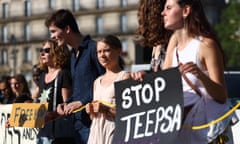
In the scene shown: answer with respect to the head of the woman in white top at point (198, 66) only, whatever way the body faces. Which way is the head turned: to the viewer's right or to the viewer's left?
to the viewer's left

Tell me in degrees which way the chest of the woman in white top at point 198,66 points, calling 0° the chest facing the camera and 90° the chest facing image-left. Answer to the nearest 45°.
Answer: approximately 45°

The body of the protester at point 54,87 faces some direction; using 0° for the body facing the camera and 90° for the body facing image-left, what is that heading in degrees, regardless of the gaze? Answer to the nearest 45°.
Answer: approximately 45°

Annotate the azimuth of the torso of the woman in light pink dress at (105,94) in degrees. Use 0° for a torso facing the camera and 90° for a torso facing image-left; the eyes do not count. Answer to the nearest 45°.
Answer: approximately 45°
